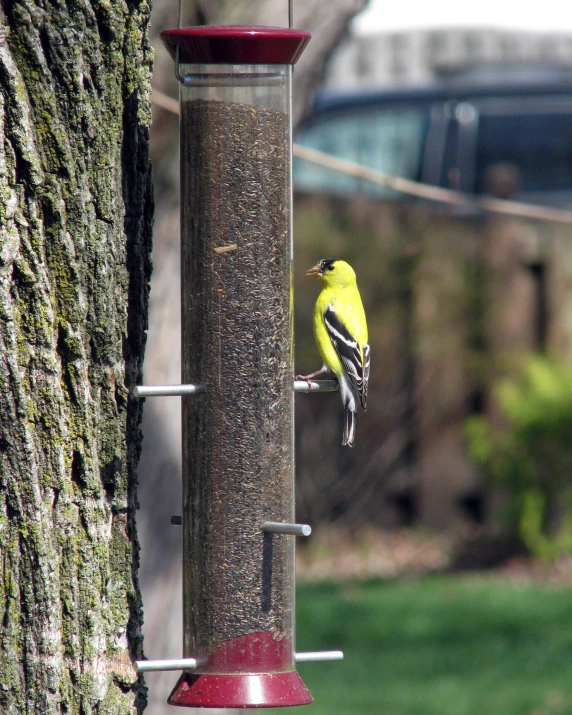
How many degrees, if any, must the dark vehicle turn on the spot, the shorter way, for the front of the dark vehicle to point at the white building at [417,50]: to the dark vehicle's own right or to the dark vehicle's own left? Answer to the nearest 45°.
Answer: approximately 90° to the dark vehicle's own right

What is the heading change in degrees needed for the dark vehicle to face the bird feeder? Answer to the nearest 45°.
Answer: approximately 90° to its left

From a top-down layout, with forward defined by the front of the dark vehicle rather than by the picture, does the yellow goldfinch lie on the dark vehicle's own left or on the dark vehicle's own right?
on the dark vehicle's own left

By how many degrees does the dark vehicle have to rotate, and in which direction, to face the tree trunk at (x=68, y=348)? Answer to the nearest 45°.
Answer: approximately 90° to its left

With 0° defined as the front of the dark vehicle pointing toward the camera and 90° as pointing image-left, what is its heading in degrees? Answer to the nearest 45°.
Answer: approximately 90°

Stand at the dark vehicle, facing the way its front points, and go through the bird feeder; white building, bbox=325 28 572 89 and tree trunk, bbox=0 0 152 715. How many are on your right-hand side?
1

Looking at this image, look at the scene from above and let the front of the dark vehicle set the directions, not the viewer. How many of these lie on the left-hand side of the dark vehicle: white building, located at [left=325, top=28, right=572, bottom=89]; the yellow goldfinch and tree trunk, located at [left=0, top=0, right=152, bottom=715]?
2
